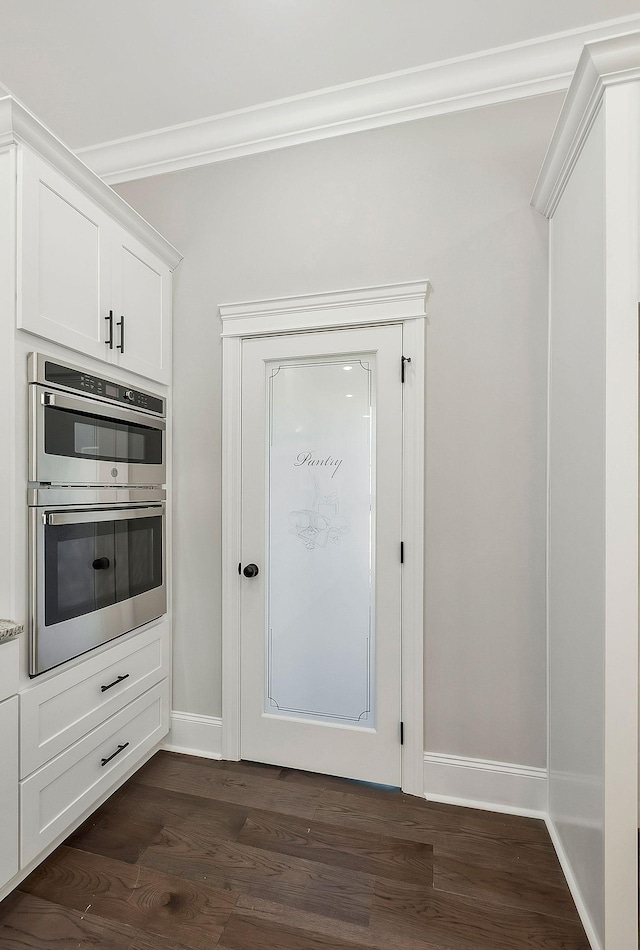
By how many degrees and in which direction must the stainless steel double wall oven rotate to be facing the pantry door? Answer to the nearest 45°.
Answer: approximately 45° to its left

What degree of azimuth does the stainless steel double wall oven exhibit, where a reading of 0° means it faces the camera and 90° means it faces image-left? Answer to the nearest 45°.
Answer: approximately 315°

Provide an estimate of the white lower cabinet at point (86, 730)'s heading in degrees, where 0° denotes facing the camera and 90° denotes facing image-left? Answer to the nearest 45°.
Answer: approximately 315°

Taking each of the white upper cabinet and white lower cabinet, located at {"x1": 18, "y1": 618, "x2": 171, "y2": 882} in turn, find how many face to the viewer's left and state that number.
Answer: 0

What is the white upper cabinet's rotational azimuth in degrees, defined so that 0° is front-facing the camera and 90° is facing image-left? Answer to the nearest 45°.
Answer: approximately 315°
